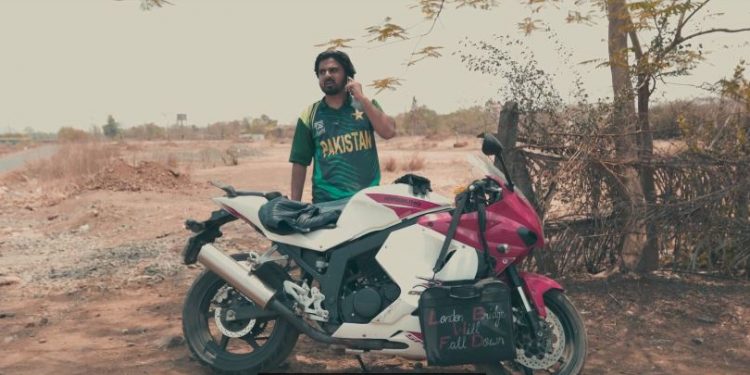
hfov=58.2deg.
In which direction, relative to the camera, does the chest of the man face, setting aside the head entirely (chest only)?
toward the camera

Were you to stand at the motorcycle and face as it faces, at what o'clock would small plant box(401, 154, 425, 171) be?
The small plant is roughly at 9 o'clock from the motorcycle.

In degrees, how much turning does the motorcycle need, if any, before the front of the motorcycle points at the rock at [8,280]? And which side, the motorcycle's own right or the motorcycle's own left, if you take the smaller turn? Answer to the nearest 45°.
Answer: approximately 135° to the motorcycle's own left

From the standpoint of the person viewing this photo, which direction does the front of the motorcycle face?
facing to the right of the viewer

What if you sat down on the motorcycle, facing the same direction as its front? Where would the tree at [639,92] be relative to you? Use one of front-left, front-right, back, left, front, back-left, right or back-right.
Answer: front-left

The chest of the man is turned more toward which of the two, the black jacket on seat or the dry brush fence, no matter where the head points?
the black jacket on seat

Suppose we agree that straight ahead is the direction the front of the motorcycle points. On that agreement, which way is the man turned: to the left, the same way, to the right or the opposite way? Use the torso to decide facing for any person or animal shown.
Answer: to the right

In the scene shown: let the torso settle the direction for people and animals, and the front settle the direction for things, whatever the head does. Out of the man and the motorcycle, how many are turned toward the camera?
1

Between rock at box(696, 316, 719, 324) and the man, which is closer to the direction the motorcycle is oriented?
the rock
